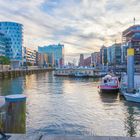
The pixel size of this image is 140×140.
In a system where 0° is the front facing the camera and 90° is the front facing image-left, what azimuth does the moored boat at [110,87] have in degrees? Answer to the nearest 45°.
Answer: approximately 45°

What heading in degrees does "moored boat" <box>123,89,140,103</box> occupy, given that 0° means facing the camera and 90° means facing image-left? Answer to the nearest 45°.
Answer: approximately 90°

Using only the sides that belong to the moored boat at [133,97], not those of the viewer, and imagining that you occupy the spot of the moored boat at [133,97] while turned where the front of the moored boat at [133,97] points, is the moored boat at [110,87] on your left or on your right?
on your right

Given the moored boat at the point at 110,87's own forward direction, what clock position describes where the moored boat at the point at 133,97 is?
the moored boat at the point at 133,97 is roughly at 10 o'clock from the moored boat at the point at 110,87.
